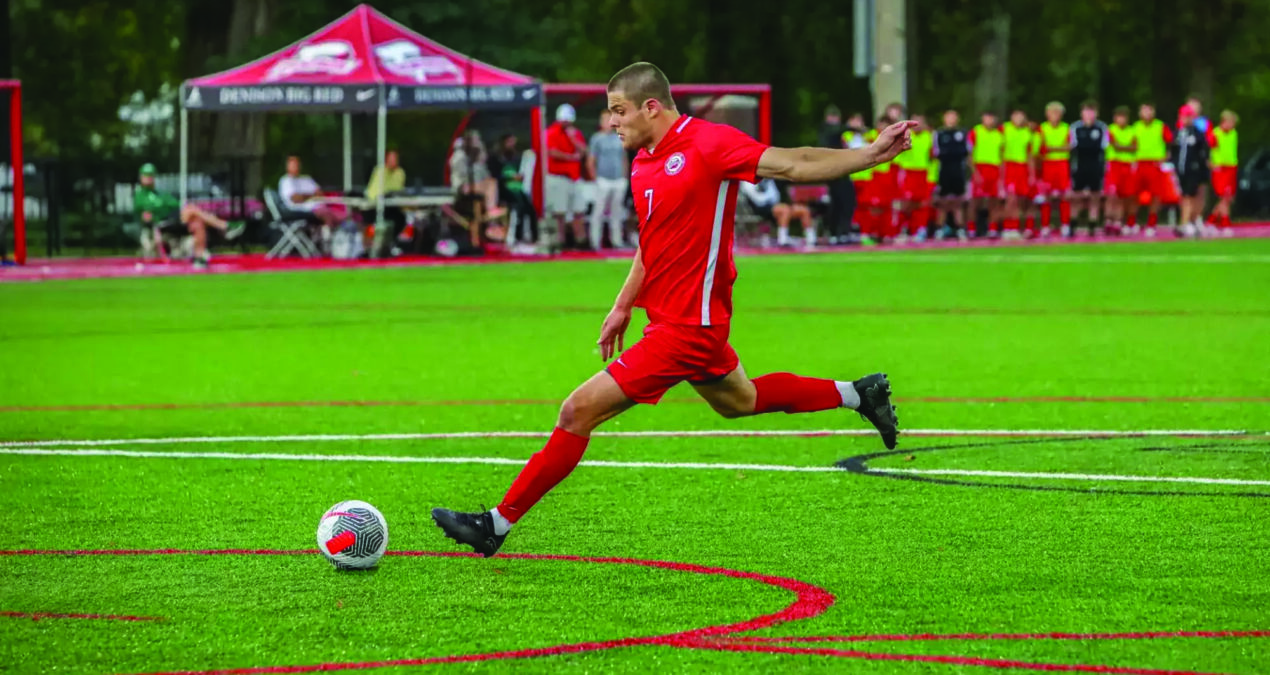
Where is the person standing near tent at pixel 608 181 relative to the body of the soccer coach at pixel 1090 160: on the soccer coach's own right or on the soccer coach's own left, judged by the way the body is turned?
on the soccer coach's own right

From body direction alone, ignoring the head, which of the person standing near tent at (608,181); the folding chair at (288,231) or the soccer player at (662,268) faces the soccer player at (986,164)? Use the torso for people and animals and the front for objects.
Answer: the folding chair

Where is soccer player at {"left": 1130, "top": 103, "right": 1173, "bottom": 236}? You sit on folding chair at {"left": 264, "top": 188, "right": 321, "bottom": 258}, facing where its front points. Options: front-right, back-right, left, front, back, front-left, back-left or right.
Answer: front

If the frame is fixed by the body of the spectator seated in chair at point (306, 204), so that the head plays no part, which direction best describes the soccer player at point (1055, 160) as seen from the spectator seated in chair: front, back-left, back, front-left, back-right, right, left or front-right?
front-left

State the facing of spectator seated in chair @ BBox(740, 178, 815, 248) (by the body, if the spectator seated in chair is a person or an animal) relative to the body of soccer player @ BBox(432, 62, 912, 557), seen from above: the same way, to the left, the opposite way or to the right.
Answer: to the left

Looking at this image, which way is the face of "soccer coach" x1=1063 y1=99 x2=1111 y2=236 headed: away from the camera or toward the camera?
toward the camera

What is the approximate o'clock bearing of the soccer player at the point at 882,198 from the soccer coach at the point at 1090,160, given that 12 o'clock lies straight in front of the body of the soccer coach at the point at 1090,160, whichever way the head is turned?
the soccer player at the point at 882,198 is roughly at 2 o'clock from the soccer coach at the point at 1090,160.

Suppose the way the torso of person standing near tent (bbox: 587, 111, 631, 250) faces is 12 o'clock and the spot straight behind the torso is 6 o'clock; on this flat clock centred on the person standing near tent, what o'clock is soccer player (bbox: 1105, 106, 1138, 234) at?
The soccer player is roughly at 8 o'clock from the person standing near tent.

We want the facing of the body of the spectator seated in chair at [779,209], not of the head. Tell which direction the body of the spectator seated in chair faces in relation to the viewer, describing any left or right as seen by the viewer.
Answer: facing the viewer and to the right of the viewer

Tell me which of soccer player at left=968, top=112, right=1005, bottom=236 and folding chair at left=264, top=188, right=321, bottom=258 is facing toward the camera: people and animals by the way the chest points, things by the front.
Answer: the soccer player

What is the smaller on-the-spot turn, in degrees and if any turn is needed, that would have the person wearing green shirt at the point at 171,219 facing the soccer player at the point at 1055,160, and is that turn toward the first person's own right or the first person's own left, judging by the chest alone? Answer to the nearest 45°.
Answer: approximately 45° to the first person's own left

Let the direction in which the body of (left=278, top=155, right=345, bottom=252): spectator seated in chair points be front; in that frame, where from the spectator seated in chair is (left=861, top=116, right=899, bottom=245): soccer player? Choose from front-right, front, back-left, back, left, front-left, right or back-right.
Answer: front-left

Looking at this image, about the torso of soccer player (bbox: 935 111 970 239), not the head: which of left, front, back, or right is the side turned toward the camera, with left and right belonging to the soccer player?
front

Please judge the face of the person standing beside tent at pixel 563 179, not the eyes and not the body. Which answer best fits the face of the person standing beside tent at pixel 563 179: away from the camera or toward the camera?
toward the camera

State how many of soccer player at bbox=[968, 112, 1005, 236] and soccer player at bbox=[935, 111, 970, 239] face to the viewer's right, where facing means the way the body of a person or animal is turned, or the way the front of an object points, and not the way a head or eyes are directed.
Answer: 0

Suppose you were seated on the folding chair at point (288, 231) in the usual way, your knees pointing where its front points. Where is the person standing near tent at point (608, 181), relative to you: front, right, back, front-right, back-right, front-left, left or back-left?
front

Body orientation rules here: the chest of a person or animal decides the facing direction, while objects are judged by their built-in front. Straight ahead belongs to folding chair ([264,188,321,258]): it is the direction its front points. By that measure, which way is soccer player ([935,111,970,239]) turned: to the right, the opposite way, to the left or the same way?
to the right

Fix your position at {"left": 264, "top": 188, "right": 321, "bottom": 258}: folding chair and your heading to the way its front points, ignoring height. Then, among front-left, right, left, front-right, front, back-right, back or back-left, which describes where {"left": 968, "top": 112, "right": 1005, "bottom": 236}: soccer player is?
front

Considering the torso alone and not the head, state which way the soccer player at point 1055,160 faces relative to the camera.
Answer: toward the camera

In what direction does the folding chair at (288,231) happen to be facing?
to the viewer's right

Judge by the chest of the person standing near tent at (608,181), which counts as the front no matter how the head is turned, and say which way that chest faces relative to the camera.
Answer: toward the camera
